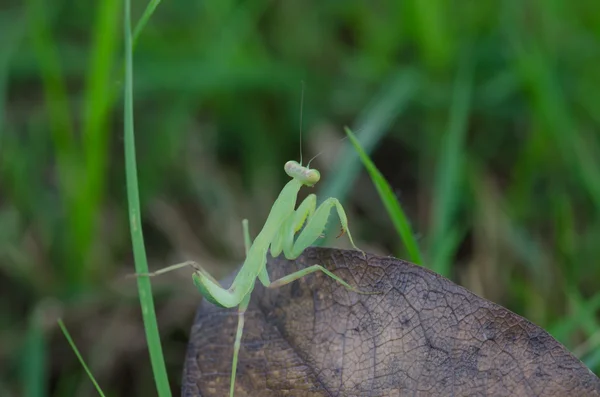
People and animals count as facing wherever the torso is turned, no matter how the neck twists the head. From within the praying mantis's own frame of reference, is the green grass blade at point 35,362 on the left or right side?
on its left

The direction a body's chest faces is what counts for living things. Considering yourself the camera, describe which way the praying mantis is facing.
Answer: facing away from the viewer and to the right of the viewer

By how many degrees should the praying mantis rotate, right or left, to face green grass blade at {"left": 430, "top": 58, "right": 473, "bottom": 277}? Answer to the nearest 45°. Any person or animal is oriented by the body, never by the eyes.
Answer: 0° — it already faces it
